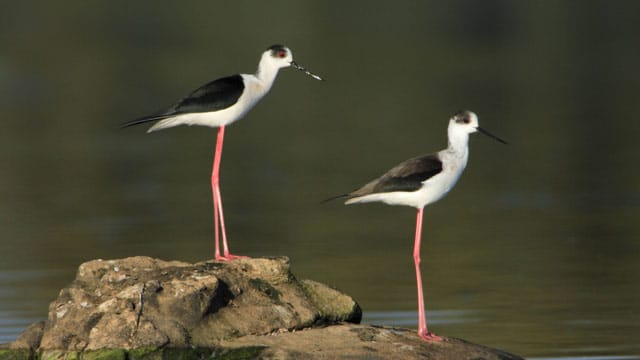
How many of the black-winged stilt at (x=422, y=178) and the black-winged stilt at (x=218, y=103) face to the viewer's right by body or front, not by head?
2

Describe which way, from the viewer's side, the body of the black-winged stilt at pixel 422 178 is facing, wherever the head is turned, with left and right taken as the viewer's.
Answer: facing to the right of the viewer

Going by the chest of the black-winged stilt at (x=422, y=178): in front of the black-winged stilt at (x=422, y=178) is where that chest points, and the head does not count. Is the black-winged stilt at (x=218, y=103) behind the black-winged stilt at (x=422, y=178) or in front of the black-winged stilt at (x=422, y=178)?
behind

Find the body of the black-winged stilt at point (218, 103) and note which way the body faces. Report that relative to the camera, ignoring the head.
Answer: to the viewer's right
